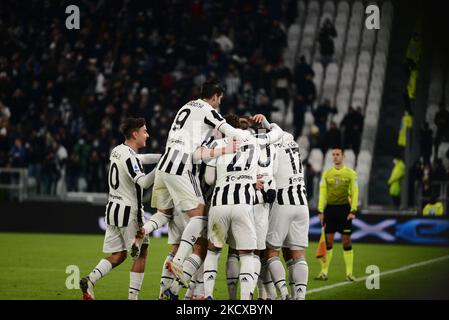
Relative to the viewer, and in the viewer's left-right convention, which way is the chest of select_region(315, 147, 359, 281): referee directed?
facing the viewer

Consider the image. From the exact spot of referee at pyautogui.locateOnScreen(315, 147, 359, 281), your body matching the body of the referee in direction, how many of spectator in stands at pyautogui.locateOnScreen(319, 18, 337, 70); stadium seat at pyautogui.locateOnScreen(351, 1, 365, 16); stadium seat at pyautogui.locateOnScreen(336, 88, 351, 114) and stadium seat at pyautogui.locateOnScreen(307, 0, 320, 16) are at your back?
4

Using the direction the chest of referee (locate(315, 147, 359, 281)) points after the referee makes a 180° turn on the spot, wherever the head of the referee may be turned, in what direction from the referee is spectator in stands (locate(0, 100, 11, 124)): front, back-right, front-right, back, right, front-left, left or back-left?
front-left

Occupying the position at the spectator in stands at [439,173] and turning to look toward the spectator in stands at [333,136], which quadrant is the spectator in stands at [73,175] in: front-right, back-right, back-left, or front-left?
front-left

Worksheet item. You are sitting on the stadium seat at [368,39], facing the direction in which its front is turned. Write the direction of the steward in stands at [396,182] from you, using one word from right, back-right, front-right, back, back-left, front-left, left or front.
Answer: front-left

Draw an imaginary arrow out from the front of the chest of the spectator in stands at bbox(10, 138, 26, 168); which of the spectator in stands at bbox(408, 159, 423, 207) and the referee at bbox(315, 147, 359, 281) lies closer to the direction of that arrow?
the referee

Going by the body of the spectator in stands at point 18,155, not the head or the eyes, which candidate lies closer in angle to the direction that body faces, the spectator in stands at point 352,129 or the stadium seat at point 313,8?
the spectator in stands

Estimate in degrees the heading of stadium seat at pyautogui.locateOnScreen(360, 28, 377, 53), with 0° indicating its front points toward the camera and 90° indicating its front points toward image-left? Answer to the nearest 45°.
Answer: approximately 45°

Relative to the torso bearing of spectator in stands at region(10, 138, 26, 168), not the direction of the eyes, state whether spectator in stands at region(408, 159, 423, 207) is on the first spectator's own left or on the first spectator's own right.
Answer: on the first spectator's own left

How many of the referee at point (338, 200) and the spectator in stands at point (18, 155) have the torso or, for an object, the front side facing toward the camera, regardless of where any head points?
2

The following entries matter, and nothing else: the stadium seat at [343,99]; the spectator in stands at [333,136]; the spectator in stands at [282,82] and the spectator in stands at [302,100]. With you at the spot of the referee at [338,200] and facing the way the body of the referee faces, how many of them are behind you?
4

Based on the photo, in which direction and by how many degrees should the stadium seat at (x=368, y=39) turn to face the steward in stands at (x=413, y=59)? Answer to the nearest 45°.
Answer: approximately 45° to its left

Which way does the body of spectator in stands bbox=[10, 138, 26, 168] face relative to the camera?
toward the camera

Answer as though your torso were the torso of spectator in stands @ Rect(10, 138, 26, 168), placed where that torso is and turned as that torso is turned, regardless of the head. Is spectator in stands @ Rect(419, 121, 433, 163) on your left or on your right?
on your left
